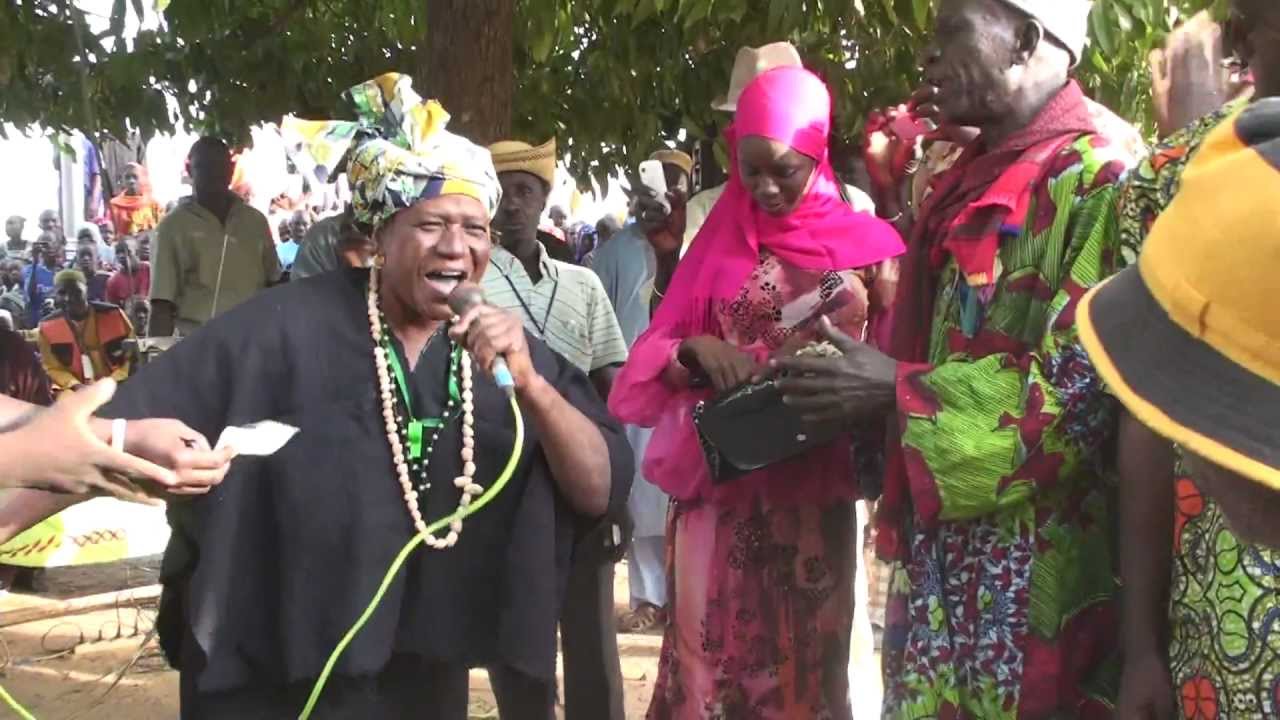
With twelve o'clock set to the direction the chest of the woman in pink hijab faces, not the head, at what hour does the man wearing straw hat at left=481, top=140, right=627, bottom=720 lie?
The man wearing straw hat is roughly at 5 o'clock from the woman in pink hijab.

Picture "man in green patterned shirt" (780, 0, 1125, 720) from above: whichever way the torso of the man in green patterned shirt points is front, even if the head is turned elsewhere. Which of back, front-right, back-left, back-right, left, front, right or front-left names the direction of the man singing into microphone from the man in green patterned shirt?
front

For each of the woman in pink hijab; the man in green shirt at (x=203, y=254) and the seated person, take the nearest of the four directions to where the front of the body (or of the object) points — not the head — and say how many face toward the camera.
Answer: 3

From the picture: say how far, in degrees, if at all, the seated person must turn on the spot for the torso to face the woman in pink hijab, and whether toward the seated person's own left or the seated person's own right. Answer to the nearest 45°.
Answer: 0° — they already face them

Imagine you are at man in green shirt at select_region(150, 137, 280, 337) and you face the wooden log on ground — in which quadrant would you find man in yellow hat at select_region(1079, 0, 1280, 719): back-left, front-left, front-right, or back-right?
front-left

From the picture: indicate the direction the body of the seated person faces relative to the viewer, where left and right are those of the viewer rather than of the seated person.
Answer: facing the viewer

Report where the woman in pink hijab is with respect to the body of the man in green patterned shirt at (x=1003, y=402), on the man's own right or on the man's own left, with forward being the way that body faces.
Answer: on the man's own right

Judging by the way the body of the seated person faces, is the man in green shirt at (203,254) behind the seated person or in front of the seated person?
in front

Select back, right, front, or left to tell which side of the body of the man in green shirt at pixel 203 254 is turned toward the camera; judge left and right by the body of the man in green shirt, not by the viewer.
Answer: front

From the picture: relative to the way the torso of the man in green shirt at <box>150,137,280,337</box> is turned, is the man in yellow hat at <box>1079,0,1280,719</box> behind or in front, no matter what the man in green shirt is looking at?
in front

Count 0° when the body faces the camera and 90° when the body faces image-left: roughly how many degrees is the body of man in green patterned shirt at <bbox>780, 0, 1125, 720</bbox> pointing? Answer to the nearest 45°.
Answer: approximately 90°

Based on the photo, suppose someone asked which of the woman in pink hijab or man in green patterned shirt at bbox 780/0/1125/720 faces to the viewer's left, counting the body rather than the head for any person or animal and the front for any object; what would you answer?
the man in green patterned shirt
